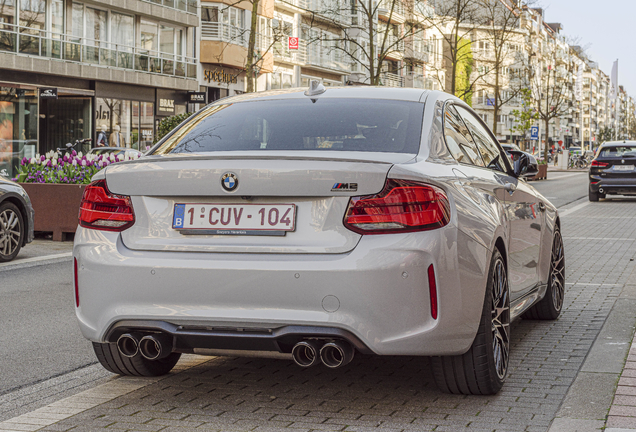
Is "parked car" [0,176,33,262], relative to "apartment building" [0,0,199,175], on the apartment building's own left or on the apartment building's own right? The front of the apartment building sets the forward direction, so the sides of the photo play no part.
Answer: on the apartment building's own right

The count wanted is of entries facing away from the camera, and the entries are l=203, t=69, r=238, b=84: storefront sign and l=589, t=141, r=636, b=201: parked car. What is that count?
1

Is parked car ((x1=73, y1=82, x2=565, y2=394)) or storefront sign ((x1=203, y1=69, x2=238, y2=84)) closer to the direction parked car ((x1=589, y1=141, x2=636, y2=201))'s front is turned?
the storefront sign

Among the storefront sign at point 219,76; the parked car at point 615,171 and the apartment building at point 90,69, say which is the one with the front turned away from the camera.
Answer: the parked car

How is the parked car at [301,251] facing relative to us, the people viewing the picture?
facing away from the viewer and to the right of the viewer

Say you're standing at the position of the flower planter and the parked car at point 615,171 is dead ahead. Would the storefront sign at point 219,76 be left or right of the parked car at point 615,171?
left

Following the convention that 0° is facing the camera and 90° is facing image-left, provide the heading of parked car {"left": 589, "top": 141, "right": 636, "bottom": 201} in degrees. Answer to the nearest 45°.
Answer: approximately 180°

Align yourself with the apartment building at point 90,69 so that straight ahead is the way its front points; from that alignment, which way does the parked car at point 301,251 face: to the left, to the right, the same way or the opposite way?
to the left

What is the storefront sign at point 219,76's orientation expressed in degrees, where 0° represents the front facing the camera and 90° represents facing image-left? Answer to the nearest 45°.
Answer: approximately 315°

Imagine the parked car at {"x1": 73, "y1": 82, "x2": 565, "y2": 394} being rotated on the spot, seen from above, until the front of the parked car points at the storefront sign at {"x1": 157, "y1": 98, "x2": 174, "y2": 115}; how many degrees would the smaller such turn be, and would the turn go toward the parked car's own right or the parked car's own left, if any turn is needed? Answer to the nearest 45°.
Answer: approximately 45° to the parked car's own left
